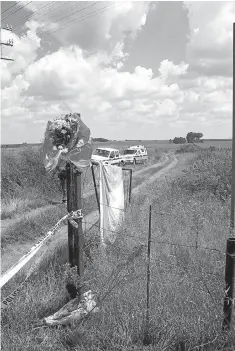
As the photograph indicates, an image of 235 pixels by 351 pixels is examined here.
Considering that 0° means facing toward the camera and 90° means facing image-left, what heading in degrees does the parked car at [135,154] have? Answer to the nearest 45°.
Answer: approximately 45°

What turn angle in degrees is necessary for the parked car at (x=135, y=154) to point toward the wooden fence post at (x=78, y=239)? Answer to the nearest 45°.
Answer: approximately 45° to its left

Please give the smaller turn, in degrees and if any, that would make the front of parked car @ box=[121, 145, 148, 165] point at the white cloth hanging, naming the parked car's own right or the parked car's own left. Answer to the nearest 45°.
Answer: approximately 45° to the parked car's own left

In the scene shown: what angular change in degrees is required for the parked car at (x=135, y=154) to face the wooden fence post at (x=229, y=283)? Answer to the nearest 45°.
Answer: approximately 45° to its left

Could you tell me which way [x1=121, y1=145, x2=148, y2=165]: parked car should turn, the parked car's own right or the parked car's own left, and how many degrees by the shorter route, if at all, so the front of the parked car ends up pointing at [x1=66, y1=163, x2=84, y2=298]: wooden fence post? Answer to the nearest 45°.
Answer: approximately 45° to the parked car's own left
